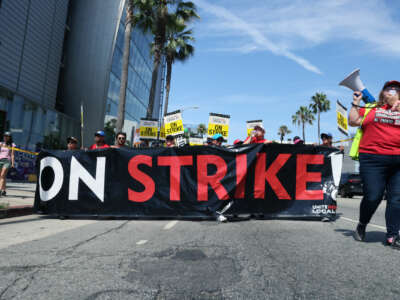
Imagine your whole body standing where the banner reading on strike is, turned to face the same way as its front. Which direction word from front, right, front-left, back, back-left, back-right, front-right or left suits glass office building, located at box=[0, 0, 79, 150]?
back-right

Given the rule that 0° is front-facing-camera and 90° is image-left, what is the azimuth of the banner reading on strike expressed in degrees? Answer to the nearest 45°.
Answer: approximately 0°

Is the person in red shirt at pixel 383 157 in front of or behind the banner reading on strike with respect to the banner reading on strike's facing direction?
in front

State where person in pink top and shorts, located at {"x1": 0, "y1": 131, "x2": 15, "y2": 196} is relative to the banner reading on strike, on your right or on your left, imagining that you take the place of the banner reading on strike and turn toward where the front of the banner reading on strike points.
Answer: on your right

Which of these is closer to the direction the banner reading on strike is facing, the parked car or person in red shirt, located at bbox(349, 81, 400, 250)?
the person in red shirt

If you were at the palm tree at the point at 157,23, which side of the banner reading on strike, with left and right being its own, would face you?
back

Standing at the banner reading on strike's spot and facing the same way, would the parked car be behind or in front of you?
behind

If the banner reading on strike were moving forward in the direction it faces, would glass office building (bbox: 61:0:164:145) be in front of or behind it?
behind

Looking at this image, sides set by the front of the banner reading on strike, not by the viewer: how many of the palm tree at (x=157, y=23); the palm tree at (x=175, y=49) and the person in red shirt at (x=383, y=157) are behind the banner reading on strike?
2

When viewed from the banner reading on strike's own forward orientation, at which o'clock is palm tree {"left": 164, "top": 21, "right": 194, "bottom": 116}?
The palm tree is roughly at 6 o'clock from the banner reading on strike.
